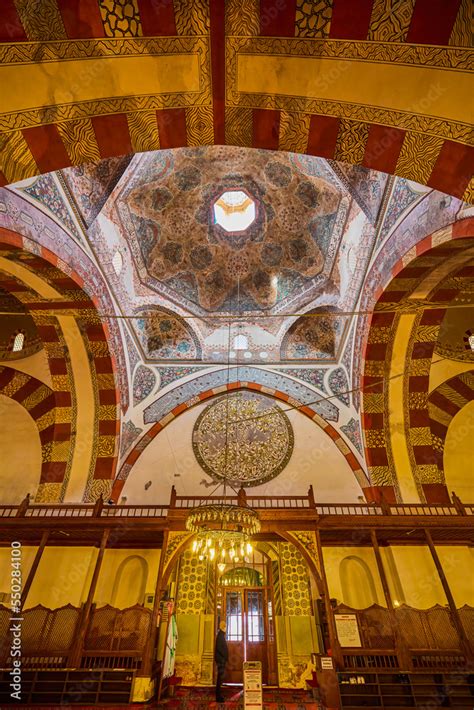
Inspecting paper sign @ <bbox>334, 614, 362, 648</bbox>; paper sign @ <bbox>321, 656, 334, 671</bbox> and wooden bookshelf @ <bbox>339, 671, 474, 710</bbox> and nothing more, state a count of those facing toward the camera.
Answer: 3

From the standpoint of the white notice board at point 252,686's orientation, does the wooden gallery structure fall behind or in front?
behind

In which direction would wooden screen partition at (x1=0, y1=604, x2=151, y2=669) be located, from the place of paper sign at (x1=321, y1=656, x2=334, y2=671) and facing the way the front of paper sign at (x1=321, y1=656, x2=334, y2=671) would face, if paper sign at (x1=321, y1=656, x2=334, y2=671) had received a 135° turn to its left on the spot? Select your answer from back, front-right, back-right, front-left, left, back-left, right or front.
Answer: back-left

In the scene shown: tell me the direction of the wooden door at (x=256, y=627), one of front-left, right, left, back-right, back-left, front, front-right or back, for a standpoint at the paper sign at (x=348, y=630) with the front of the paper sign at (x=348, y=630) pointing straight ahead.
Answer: back-right

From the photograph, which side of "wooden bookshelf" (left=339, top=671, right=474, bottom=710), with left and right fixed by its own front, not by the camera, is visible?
front

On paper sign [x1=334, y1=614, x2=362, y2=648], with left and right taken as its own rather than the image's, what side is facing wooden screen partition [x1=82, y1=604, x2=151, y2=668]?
right

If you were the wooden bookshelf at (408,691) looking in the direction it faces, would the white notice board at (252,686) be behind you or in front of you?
in front

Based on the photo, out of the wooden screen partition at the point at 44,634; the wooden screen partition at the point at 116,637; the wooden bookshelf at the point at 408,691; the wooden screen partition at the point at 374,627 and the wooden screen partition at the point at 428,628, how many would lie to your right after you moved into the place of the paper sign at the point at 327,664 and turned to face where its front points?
2
